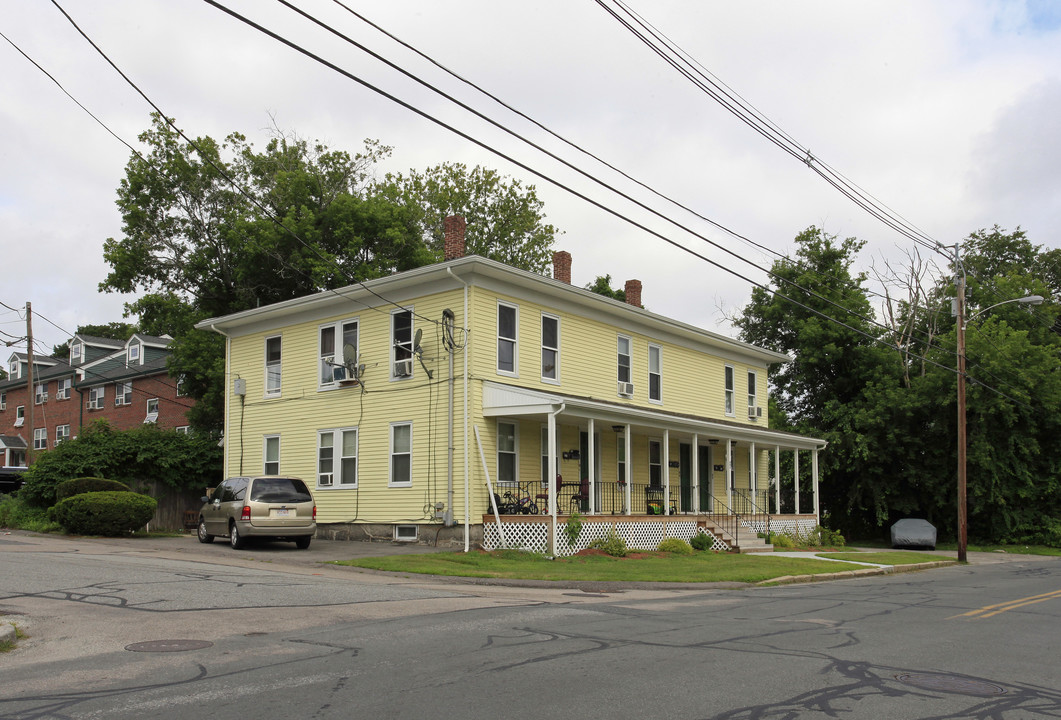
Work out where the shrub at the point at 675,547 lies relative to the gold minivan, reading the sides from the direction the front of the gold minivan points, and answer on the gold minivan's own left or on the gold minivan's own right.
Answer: on the gold minivan's own right

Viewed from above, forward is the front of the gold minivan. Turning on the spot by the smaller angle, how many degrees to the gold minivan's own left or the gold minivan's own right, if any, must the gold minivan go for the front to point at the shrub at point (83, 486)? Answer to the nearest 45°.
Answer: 0° — it already faces it

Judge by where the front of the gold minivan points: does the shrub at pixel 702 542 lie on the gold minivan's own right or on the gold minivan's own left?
on the gold minivan's own right

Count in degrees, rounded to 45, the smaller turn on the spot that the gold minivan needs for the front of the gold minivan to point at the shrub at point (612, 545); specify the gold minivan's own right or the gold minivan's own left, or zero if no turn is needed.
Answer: approximately 135° to the gold minivan's own right

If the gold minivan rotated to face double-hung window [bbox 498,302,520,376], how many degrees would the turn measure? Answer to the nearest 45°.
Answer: approximately 135° to its right

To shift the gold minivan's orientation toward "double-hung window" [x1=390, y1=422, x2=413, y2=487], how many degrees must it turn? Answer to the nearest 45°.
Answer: approximately 90° to its right

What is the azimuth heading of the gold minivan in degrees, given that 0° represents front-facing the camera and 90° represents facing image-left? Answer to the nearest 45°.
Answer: approximately 135°

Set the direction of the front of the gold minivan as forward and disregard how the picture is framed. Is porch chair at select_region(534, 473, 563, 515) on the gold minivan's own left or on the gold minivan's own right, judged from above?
on the gold minivan's own right
